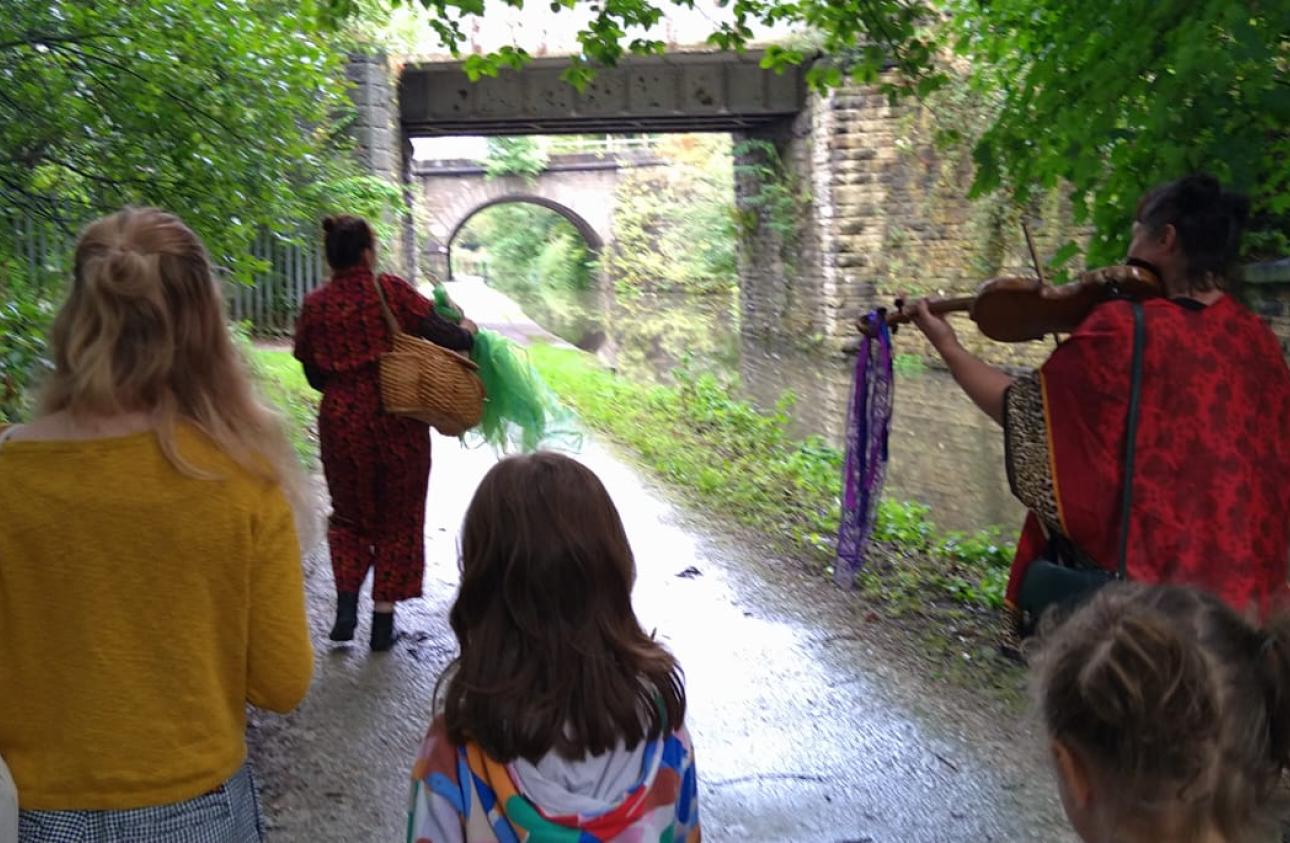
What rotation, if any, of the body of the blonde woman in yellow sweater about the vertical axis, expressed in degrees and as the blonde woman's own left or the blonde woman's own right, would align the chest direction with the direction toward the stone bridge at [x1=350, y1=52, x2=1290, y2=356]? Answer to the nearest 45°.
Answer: approximately 45° to the blonde woman's own right

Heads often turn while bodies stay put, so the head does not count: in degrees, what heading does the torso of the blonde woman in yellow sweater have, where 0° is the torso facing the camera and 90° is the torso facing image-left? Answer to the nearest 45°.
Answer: approximately 180°

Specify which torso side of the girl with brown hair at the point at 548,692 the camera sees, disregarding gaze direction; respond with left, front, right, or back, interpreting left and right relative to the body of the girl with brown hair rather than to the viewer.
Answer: back

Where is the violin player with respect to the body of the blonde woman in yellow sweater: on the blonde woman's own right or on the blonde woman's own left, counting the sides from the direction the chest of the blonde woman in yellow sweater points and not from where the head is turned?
on the blonde woman's own right

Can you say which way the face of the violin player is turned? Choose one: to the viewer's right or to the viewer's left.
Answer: to the viewer's left

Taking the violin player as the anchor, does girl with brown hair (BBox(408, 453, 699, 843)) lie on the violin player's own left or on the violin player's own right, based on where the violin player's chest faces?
on the violin player's own left

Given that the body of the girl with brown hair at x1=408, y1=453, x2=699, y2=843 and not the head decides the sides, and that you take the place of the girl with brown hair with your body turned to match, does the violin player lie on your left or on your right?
on your right

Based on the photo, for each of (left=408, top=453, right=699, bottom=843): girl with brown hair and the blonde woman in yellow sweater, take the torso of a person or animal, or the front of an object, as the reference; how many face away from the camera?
2
